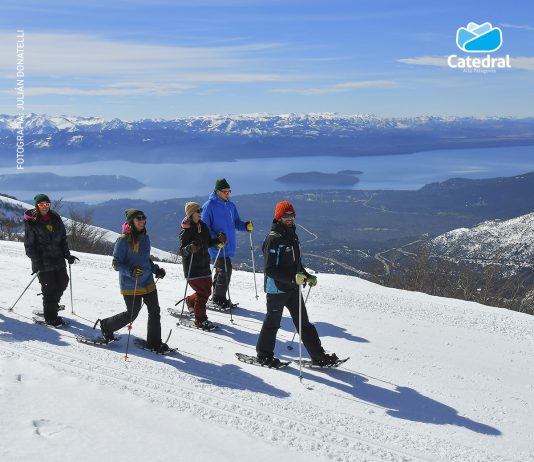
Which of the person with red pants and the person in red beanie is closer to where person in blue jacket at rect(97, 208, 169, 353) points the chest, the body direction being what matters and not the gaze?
the person in red beanie

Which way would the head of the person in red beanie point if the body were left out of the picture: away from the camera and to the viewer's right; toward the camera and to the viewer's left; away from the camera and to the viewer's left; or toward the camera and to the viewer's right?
toward the camera and to the viewer's right

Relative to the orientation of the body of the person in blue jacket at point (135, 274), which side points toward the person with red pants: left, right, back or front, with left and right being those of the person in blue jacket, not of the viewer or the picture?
left

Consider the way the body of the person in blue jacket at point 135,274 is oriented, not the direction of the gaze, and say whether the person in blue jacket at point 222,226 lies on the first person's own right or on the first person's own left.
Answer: on the first person's own left

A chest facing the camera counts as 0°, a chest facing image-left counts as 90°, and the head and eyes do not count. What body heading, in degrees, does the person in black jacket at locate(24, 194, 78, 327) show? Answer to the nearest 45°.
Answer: approximately 315°

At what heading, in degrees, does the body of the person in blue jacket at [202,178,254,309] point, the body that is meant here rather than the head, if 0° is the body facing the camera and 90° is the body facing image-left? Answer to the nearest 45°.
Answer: approximately 315°
